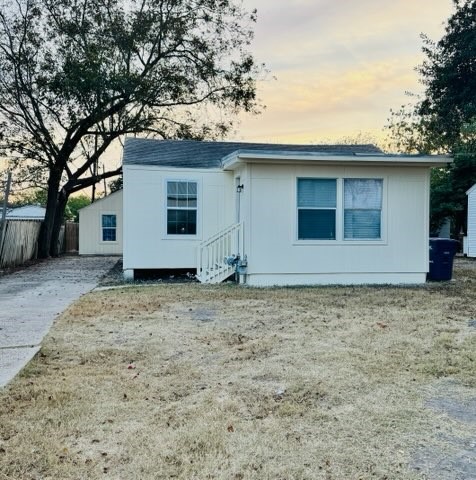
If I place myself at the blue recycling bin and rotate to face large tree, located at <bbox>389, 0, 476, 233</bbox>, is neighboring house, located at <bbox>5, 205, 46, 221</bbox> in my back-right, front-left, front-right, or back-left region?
front-left

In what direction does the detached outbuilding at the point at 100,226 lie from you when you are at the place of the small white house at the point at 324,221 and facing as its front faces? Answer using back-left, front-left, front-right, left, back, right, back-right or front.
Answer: back-right

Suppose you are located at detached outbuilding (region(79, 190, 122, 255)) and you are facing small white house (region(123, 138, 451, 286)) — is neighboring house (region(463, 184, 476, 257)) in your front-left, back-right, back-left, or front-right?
front-left

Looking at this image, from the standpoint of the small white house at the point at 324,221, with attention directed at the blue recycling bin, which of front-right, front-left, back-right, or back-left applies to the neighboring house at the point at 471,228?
front-left

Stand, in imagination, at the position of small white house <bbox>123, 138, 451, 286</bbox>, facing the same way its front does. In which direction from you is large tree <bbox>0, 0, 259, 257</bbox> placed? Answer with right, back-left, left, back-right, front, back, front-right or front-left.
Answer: back-right

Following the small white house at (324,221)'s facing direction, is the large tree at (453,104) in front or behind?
behind

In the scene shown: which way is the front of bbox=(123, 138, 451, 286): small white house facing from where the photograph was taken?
facing the viewer

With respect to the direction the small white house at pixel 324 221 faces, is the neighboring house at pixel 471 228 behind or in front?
behind

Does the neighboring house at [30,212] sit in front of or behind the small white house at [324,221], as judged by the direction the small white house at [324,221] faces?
behind
